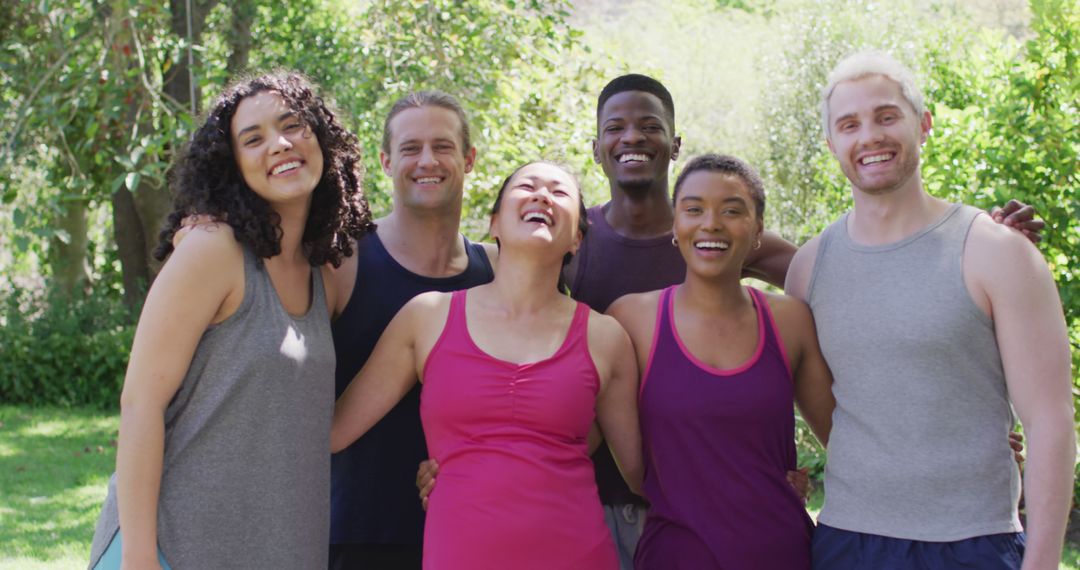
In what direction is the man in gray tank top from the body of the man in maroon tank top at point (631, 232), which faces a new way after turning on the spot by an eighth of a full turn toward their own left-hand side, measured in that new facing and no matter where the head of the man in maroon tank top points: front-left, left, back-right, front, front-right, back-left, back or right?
front

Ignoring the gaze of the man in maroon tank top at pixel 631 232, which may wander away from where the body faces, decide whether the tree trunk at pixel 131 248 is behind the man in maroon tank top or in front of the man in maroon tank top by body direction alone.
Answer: behind

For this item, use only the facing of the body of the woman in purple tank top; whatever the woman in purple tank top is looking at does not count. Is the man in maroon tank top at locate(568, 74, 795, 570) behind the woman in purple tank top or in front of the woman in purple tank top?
behind

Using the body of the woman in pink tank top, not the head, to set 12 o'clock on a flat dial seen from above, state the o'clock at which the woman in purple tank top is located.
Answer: The woman in purple tank top is roughly at 9 o'clock from the woman in pink tank top.

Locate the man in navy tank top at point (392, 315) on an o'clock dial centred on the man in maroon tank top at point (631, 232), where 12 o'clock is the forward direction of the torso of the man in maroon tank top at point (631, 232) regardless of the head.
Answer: the man in navy tank top at point (392, 315) is roughly at 2 o'clock from the man in maroon tank top at point (631, 232).

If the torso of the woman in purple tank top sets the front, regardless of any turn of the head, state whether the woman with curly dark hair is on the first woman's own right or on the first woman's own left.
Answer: on the first woman's own right

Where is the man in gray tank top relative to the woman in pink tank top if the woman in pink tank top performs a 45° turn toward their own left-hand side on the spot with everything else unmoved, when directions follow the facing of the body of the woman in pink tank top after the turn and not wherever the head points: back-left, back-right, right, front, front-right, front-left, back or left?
front-left

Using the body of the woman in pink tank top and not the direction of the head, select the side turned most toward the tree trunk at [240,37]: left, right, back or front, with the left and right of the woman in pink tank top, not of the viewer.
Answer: back

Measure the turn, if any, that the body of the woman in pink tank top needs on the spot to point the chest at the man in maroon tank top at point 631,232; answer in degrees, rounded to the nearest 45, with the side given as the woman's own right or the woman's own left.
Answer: approximately 135° to the woman's own left

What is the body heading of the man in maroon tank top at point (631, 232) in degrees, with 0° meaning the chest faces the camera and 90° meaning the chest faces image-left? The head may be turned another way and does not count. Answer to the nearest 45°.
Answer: approximately 0°

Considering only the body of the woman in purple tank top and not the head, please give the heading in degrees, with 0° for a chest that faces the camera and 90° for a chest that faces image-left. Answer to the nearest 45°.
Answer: approximately 0°

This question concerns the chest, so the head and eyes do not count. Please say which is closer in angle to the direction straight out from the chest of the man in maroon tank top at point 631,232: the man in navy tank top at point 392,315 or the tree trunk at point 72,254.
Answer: the man in navy tank top

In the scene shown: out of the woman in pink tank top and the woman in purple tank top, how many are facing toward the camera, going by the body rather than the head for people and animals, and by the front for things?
2
